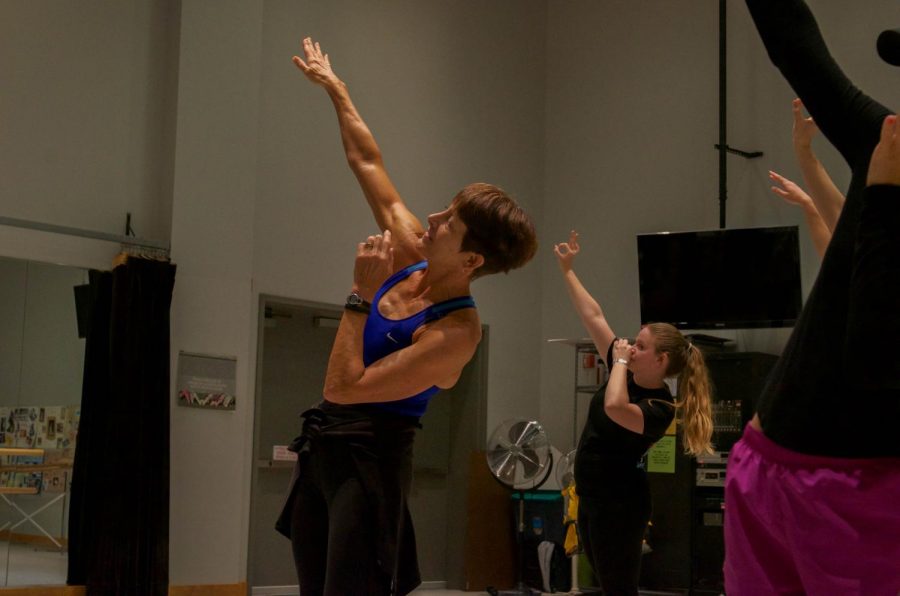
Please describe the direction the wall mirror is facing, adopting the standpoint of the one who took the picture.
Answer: facing the viewer and to the right of the viewer

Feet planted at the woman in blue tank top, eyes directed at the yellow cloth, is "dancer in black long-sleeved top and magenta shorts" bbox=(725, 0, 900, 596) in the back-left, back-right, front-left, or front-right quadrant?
back-right

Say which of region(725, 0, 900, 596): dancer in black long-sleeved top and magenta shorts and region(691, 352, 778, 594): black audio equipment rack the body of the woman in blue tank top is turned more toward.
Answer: the dancer in black long-sleeved top and magenta shorts

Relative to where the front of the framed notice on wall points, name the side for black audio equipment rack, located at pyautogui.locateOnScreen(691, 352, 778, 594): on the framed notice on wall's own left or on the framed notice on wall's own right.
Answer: on the framed notice on wall's own left

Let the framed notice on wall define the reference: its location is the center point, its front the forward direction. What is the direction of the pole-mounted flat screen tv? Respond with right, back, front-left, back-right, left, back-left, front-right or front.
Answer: left

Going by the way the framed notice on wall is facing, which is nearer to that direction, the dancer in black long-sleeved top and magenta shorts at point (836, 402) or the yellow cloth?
the dancer in black long-sleeved top and magenta shorts

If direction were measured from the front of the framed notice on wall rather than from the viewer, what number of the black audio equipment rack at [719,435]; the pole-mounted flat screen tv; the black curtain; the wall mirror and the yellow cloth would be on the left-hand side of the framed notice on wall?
3
